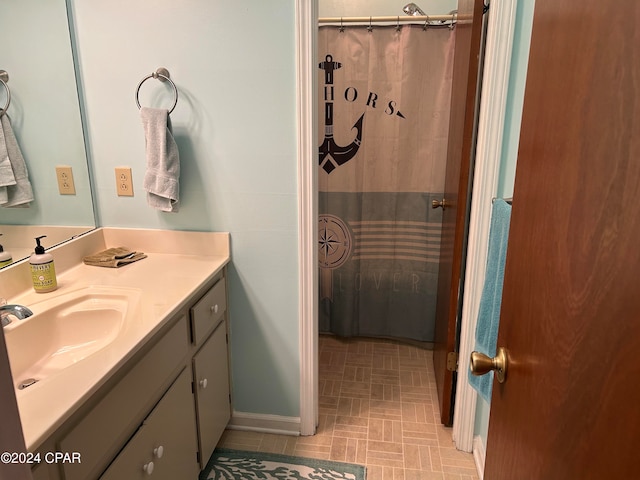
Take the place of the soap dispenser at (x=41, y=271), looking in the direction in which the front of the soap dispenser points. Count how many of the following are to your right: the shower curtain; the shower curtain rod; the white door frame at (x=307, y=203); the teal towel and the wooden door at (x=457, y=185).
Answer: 0

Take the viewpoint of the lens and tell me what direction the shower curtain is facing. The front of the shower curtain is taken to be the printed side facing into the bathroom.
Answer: facing the viewer

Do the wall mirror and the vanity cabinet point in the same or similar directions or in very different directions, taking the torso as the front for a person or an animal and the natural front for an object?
same or similar directions

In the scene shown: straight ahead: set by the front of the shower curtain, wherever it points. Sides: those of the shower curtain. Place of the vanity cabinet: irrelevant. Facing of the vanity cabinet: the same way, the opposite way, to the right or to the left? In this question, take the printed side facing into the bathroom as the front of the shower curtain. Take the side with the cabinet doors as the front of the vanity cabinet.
to the left

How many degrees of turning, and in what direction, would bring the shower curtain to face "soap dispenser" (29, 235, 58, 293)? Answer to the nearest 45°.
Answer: approximately 45° to its right

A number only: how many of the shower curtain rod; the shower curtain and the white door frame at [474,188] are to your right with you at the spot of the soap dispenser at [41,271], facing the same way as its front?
0

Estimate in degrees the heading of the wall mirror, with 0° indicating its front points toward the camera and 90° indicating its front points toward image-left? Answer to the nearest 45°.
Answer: approximately 315°

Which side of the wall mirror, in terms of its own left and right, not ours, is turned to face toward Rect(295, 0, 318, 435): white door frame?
front

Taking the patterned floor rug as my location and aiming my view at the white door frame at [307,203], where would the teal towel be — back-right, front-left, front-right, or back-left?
front-right

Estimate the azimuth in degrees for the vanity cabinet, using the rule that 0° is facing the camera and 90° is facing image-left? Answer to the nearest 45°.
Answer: approximately 315°

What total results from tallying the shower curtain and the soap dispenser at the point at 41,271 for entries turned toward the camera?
2

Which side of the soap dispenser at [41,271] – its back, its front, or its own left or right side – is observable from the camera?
front
